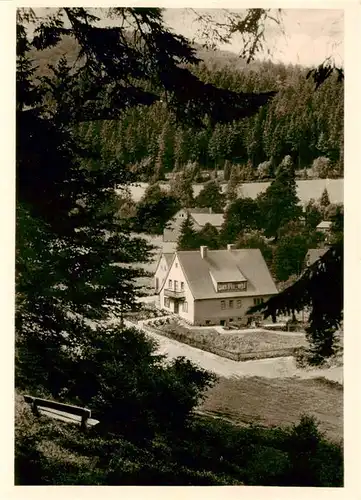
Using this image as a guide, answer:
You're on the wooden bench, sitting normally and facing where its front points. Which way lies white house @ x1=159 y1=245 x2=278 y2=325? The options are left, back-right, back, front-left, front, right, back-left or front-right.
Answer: front-right

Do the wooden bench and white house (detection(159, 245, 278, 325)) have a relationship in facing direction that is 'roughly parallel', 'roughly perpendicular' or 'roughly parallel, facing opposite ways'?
roughly parallel, facing opposite ways

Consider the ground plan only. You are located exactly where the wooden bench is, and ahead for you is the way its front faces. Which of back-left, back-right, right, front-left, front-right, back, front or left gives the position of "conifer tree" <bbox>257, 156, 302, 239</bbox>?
front-right

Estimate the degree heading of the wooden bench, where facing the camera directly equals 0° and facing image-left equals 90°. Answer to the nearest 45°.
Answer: approximately 225°
